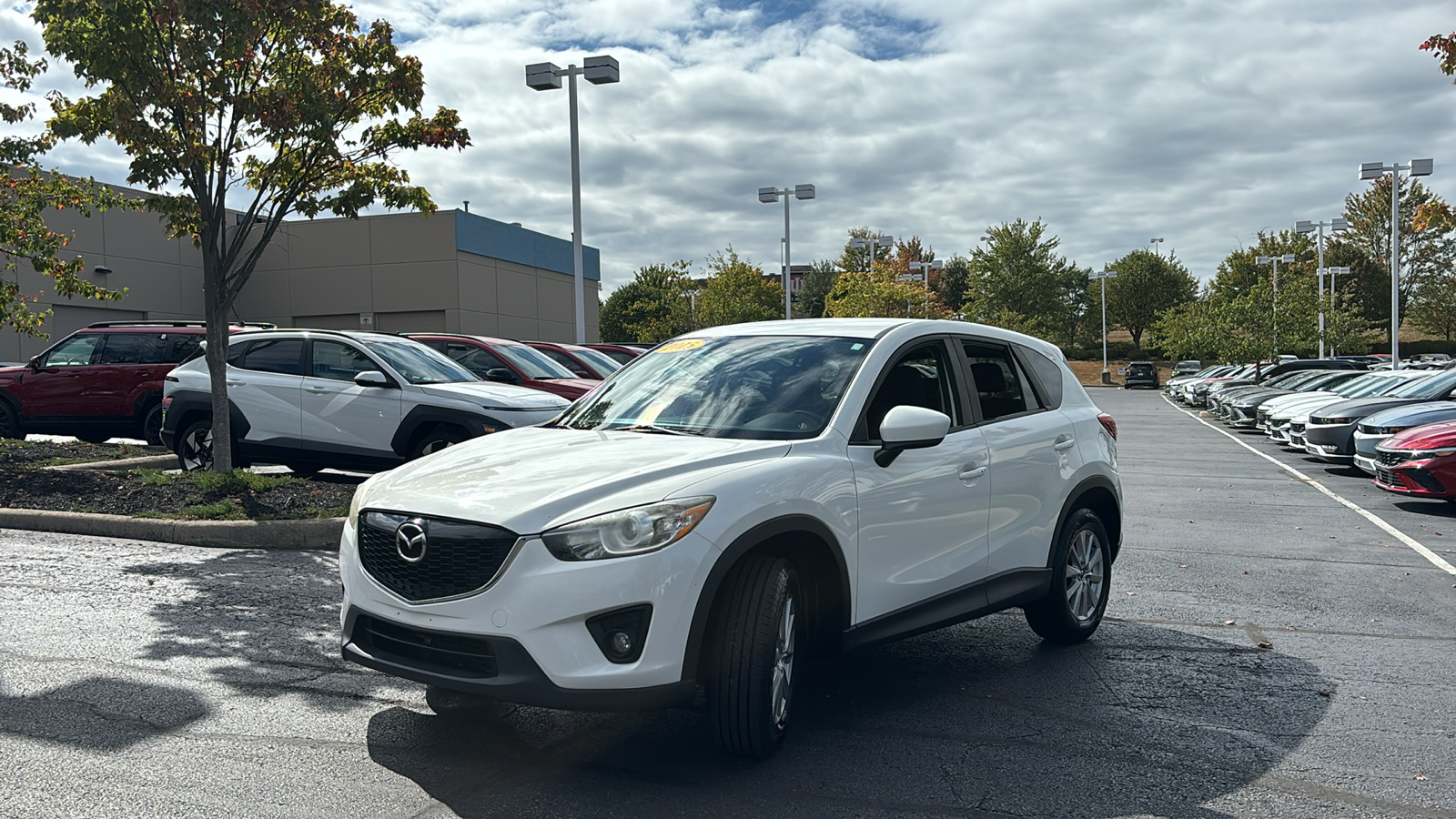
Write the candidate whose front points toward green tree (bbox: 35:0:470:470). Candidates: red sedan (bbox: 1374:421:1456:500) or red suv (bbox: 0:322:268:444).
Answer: the red sedan

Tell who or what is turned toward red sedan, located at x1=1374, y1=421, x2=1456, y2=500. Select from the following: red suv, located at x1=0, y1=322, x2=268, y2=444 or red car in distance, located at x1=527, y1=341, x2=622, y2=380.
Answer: the red car in distance

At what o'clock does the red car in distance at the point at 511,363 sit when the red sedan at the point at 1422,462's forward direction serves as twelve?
The red car in distance is roughly at 1 o'clock from the red sedan.

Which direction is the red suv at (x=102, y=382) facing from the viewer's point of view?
to the viewer's left

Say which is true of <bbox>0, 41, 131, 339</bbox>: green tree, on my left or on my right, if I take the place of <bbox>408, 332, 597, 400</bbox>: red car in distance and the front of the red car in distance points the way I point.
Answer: on my right

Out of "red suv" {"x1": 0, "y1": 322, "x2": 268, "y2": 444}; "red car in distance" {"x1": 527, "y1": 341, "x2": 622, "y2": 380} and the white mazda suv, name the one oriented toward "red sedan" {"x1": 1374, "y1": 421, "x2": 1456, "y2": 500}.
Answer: the red car in distance

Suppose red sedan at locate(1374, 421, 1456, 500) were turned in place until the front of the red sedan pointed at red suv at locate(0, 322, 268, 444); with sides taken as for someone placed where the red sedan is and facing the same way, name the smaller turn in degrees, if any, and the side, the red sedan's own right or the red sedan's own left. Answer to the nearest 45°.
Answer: approximately 45° to the red sedan's own right

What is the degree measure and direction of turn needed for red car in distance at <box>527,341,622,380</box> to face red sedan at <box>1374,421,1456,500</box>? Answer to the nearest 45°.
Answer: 0° — it already faces it

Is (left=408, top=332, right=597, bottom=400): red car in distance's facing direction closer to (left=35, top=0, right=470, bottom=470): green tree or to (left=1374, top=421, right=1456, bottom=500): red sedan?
the red sedan

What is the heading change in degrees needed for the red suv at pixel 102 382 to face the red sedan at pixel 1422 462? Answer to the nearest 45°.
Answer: approximately 135° to its left

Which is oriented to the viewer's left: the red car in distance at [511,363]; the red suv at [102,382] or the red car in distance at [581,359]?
the red suv

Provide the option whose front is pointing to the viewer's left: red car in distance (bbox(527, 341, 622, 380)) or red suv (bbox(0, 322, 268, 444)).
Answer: the red suv
